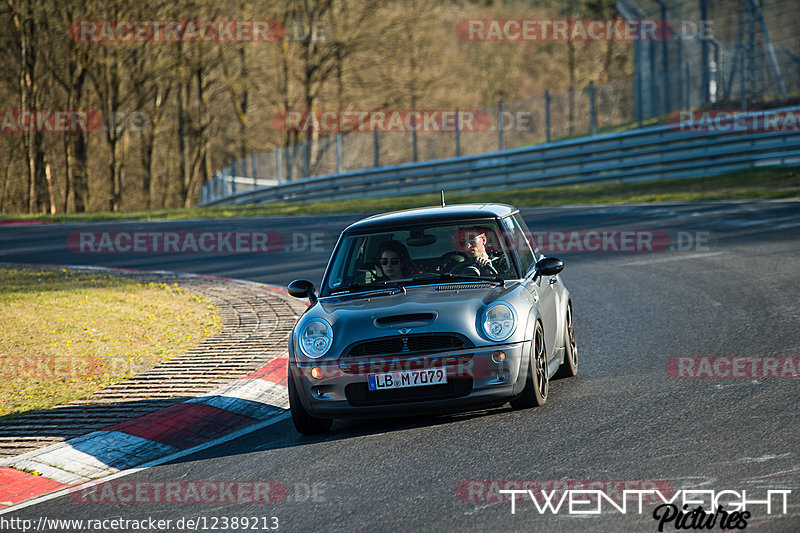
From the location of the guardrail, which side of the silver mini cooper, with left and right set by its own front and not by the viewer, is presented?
back

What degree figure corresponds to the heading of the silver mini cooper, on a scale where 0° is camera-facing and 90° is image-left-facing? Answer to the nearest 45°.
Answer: approximately 0°

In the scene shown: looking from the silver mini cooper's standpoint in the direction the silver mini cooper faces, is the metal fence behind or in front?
behind
